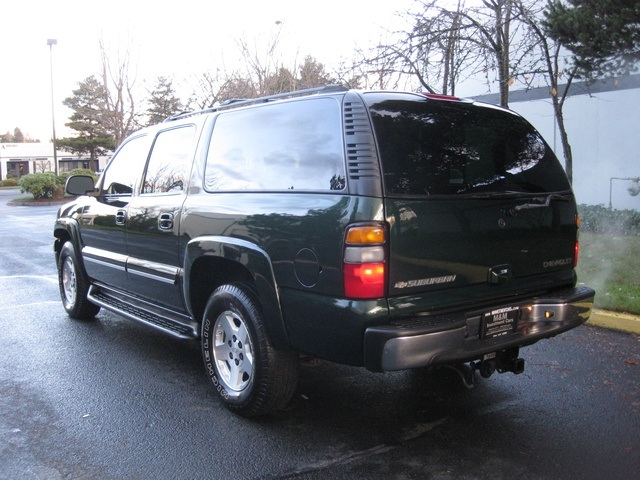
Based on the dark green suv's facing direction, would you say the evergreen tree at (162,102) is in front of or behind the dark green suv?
in front

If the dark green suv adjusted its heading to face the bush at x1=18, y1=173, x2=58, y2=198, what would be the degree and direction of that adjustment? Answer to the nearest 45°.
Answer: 0° — it already faces it

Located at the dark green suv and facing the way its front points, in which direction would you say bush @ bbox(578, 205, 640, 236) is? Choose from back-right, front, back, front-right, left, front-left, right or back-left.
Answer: right

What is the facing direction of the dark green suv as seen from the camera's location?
facing away from the viewer and to the left of the viewer

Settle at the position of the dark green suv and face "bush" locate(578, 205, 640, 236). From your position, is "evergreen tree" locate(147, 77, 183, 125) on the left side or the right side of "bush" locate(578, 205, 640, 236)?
left
